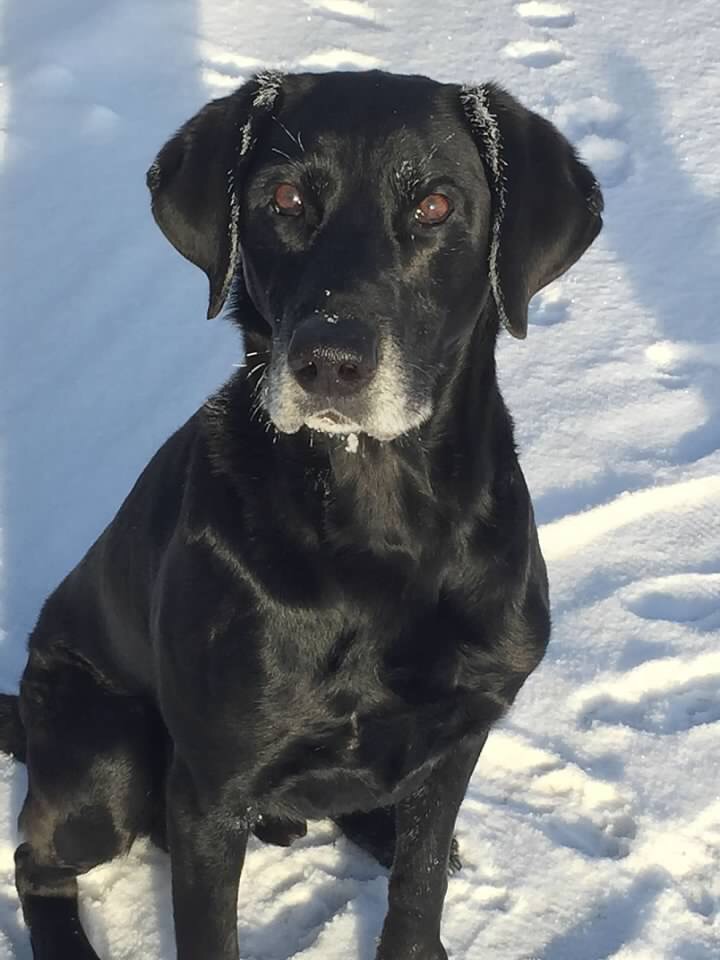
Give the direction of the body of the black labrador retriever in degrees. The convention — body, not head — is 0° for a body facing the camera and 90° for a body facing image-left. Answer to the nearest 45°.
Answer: approximately 315°
